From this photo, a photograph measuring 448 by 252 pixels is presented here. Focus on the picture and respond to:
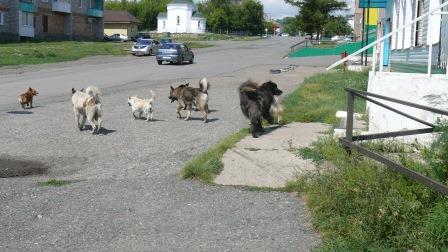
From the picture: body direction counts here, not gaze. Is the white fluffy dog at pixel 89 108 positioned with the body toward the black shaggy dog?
no

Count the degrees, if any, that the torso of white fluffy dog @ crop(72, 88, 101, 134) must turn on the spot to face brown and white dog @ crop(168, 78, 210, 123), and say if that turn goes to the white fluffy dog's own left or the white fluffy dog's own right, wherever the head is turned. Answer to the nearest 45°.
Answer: approximately 90° to the white fluffy dog's own right

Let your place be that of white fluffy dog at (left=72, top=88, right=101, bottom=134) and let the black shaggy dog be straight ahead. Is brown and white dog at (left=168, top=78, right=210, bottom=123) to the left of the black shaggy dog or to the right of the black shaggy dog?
left

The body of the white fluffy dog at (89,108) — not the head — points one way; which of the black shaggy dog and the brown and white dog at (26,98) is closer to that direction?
the brown and white dog

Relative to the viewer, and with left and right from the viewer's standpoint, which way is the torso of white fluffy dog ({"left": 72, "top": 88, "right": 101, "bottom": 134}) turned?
facing away from the viewer and to the left of the viewer

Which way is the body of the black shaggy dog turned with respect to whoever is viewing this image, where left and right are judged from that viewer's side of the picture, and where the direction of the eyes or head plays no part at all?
facing away from the viewer and to the right of the viewer

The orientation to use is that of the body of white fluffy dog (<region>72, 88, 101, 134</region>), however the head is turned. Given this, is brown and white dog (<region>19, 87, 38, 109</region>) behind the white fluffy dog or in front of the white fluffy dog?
in front

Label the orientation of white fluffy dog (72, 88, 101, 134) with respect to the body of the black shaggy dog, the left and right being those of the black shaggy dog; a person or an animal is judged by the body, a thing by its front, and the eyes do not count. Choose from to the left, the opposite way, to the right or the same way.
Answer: to the left

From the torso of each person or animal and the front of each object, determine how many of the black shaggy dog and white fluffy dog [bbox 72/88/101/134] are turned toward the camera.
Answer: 0

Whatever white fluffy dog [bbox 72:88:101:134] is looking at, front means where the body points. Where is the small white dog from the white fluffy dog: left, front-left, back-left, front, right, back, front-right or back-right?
right
